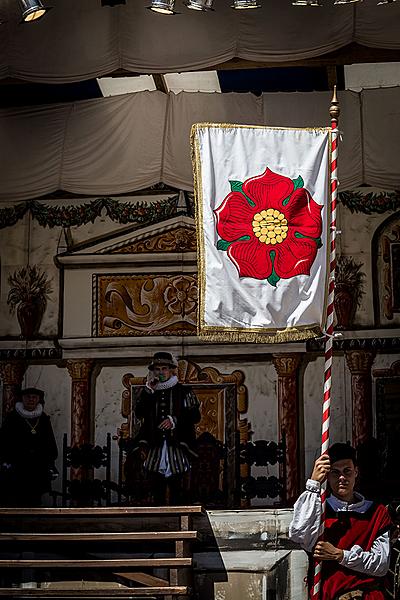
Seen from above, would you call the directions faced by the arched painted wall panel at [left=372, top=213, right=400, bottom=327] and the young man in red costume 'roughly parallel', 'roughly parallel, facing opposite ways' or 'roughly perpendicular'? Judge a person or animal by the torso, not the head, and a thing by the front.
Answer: roughly parallel

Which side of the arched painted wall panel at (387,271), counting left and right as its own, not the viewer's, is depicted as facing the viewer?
front

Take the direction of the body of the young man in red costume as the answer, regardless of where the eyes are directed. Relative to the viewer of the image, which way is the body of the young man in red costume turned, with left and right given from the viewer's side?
facing the viewer

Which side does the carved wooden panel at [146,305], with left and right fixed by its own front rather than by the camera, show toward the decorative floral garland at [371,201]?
left

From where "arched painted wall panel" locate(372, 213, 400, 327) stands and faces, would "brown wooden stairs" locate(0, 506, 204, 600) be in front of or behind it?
in front

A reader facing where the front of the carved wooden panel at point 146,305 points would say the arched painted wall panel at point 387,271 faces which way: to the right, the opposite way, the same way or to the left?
the same way

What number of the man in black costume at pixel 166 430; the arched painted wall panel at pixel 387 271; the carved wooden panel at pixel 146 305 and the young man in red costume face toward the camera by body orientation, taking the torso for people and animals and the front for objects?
4

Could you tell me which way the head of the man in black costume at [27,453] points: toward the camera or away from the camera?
toward the camera

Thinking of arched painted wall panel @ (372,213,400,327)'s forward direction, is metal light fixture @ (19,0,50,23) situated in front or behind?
in front

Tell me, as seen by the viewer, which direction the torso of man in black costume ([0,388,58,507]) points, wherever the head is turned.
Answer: toward the camera

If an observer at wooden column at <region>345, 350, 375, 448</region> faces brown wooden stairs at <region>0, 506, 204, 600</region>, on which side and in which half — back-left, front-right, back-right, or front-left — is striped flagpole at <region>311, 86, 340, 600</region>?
front-left

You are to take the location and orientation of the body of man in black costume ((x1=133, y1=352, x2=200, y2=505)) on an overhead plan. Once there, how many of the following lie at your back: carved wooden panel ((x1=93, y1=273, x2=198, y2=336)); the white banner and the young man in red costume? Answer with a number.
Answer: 1

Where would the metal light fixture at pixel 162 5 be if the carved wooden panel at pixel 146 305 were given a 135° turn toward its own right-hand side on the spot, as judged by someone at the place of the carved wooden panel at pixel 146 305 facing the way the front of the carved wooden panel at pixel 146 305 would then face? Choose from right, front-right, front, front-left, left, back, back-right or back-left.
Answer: back-left

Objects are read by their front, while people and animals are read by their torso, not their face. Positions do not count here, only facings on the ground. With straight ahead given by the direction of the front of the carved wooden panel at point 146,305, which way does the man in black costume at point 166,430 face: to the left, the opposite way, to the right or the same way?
the same way

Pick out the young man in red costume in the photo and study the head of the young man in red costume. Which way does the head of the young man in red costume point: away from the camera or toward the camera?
toward the camera

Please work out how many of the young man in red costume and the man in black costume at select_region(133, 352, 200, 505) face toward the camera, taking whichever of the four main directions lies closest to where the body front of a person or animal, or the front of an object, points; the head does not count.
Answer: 2
